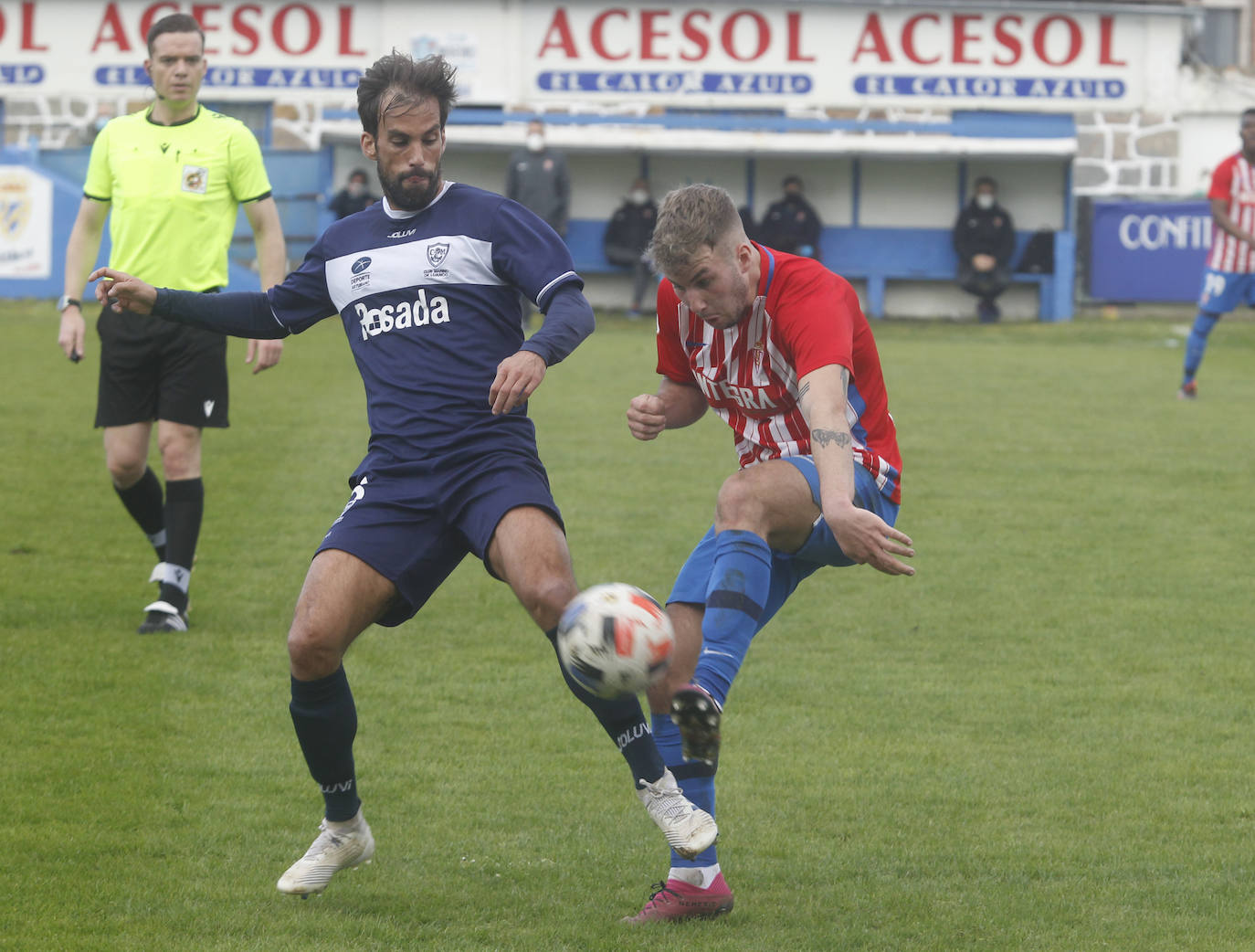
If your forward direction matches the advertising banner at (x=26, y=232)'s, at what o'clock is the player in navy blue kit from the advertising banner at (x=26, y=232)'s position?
The player in navy blue kit is roughly at 12 o'clock from the advertising banner.

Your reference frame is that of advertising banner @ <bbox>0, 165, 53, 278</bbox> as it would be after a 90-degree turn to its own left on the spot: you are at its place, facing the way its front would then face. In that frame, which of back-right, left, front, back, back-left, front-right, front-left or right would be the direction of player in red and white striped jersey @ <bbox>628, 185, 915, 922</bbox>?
right

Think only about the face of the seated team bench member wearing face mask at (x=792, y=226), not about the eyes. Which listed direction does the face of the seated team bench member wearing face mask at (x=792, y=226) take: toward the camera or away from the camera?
toward the camera

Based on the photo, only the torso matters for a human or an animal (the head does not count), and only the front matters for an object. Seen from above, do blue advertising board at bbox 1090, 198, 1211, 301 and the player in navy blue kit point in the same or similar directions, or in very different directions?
same or similar directions

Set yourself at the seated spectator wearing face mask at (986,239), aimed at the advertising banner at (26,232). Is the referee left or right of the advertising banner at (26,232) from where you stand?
left

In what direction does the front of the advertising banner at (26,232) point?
toward the camera

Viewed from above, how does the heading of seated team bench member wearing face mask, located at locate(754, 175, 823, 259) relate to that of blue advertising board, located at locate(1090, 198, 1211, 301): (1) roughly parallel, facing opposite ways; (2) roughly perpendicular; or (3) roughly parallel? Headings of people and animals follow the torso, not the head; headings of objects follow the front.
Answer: roughly parallel

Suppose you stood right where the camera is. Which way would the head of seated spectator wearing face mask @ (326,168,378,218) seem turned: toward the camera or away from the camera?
toward the camera

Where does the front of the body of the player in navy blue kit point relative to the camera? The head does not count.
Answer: toward the camera

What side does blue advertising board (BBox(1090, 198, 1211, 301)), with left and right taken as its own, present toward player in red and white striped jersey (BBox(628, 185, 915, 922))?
front

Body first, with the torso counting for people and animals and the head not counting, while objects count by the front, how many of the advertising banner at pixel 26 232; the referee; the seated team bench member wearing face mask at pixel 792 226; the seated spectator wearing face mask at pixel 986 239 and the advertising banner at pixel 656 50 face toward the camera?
5

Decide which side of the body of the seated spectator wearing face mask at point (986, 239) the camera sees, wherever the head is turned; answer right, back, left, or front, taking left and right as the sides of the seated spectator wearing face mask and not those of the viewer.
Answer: front

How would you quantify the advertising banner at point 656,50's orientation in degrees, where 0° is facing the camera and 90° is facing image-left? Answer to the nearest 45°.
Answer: approximately 0°

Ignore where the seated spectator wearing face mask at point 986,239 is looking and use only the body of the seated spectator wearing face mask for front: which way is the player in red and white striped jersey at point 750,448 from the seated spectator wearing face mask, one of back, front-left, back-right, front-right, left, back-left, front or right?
front

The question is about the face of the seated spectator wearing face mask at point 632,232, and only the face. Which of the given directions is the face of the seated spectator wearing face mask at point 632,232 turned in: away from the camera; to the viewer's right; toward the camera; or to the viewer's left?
toward the camera

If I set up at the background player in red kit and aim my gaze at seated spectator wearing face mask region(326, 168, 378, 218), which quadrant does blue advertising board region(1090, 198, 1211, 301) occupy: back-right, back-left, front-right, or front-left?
front-right
